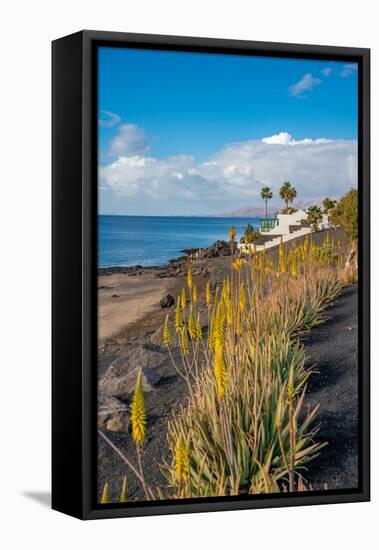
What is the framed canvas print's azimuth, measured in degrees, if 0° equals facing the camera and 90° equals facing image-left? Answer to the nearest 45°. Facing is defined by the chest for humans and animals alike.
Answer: approximately 315°
